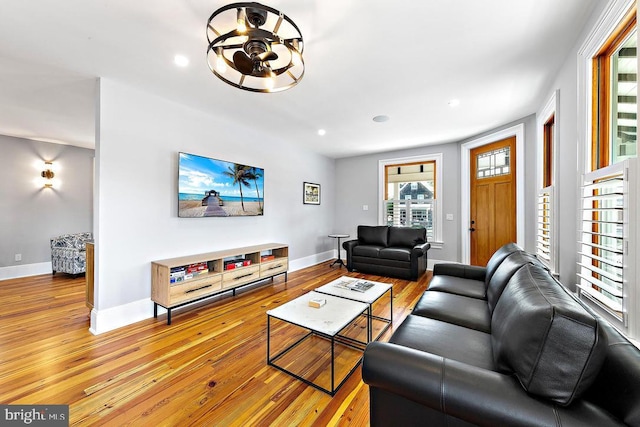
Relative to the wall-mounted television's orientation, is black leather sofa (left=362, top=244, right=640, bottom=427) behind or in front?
in front

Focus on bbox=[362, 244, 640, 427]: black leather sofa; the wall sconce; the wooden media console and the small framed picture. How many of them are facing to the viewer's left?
1

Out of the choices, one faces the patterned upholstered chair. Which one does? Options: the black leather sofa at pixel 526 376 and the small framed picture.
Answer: the black leather sofa

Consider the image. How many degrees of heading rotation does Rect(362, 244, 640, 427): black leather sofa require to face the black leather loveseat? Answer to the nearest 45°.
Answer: approximately 45° to its right

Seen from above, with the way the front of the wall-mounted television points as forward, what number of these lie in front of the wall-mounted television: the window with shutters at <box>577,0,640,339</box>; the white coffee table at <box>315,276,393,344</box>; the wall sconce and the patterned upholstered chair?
2

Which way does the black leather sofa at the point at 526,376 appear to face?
to the viewer's left

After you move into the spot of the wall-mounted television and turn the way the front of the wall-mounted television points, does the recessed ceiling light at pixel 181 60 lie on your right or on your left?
on your right

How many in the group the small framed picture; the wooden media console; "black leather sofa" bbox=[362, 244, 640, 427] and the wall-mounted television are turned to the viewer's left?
1

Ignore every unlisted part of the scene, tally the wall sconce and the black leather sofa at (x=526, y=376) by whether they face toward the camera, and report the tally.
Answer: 1

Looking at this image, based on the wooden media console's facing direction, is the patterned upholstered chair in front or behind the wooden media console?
behind

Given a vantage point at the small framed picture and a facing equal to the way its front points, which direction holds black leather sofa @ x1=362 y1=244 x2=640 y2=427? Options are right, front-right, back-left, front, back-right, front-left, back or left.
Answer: front-right

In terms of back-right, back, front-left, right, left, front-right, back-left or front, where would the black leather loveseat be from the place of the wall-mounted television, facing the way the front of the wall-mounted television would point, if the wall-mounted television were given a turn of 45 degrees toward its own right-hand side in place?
left

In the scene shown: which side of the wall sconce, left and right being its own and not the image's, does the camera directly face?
front

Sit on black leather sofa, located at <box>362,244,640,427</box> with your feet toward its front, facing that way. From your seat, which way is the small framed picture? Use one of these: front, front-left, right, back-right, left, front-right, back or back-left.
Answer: front-right

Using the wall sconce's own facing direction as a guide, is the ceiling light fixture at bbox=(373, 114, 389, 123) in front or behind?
in front

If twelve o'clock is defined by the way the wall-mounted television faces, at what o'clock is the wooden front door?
The wooden front door is roughly at 11 o'clock from the wall-mounted television.

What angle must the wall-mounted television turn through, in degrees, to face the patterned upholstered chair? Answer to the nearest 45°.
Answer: approximately 180°

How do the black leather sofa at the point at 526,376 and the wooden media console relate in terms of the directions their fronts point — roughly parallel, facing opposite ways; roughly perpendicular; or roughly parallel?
roughly parallel, facing opposite ways

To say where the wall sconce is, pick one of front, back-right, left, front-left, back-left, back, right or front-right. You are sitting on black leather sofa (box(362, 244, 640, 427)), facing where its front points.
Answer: front

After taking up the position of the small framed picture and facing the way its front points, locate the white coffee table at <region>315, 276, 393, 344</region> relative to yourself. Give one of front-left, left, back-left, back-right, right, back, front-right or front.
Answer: front-right

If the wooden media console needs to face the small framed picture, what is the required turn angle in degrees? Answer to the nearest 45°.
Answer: approximately 90° to its left
